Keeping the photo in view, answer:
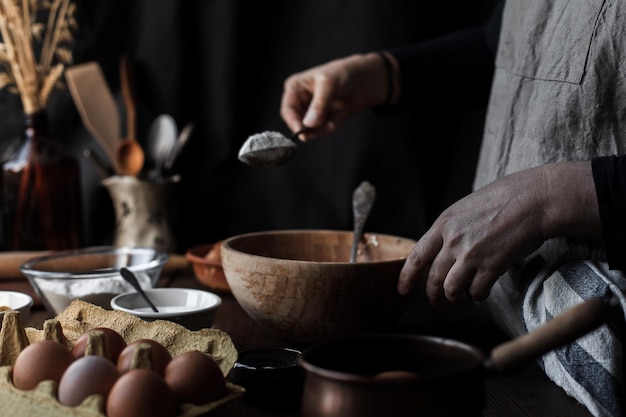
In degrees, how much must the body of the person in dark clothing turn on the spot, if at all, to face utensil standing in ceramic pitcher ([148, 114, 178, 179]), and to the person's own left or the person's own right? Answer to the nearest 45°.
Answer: approximately 90° to the person's own right

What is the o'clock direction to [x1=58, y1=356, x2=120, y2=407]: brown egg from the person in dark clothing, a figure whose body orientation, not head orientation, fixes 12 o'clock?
The brown egg is roughly at 12 o'clock from the person in dark clothing.

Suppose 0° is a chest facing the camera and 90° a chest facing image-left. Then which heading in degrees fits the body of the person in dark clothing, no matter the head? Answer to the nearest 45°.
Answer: approximately 45°

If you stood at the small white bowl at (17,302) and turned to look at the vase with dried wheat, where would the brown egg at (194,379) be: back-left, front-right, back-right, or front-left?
back-right

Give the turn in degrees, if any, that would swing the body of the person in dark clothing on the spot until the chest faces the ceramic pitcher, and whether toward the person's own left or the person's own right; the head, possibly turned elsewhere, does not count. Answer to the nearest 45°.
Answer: approximately 90° to the person's own right

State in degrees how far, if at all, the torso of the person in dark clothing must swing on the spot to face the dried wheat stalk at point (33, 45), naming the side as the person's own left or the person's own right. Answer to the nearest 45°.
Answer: approximately 90° to the person's own right

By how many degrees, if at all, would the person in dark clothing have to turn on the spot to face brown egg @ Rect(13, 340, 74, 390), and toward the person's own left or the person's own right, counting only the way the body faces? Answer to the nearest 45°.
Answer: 0° — they already face it

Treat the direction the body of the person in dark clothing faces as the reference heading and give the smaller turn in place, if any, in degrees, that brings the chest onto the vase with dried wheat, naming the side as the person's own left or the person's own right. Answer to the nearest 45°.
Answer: approximately 90° to the person's own right
